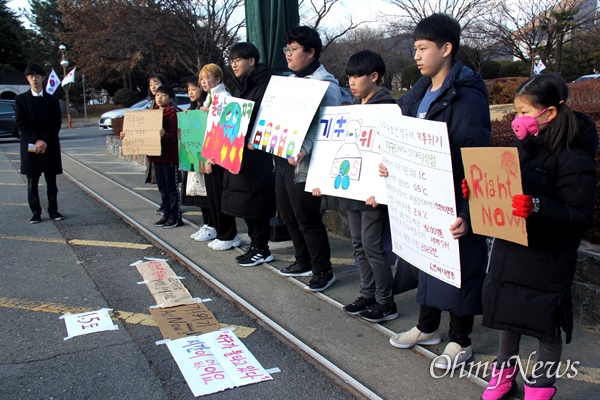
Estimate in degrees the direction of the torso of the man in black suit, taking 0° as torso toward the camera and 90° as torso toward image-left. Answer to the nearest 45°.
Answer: approximately 0°

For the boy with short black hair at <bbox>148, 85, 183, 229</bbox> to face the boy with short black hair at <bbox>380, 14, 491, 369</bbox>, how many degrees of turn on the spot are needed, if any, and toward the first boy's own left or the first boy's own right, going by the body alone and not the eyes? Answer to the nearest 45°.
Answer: approximately 45° to the first boy's own left

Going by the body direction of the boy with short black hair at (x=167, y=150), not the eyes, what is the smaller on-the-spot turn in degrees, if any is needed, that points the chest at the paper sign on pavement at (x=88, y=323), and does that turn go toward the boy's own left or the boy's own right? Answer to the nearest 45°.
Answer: approximately 45° to the boy's own left

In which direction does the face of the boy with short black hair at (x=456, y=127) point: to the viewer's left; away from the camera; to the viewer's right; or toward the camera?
to the viewer's left

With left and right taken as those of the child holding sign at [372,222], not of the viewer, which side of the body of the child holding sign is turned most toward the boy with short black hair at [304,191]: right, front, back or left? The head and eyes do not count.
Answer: right

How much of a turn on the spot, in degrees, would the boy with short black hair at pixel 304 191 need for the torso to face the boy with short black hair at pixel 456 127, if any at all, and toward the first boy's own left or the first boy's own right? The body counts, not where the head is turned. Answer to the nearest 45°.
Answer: approximately 90° to the first boy's own left
